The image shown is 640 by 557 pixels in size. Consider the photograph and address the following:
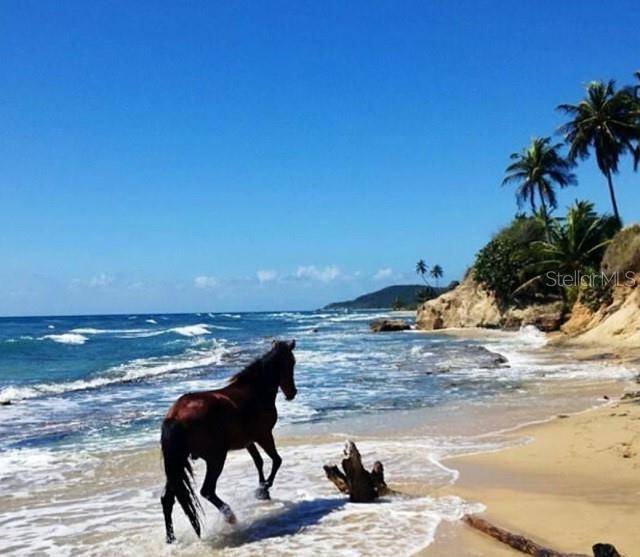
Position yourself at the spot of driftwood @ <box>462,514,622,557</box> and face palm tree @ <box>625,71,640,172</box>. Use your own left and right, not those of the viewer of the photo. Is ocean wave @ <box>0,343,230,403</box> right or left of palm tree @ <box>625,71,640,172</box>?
left

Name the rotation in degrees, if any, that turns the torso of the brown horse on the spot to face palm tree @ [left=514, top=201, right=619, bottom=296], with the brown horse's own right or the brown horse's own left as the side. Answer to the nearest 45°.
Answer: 0° — it already faces it

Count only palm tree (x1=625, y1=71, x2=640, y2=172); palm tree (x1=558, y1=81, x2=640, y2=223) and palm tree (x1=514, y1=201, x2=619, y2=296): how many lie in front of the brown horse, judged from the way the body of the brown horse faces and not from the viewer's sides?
3

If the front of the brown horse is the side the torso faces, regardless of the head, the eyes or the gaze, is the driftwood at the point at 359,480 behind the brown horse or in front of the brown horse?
in front

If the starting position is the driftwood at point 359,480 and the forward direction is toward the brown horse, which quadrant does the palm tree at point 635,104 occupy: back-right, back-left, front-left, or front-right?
back-right

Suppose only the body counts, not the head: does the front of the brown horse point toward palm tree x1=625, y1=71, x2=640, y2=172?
yes

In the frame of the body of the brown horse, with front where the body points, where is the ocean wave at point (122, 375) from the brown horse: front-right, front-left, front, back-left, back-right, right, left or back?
front-left

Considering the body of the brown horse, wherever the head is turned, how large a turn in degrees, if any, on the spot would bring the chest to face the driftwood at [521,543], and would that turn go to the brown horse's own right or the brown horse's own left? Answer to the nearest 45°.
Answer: approximately 90° to the brown horse's own right

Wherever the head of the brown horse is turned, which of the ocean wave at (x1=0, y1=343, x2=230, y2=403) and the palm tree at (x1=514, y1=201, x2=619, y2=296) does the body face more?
the palm tree

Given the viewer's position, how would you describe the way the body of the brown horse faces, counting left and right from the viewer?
facing away from the viewer and to the right of the viewer

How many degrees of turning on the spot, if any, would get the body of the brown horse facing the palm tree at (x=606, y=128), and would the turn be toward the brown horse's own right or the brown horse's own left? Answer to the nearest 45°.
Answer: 0° — it already faces it
